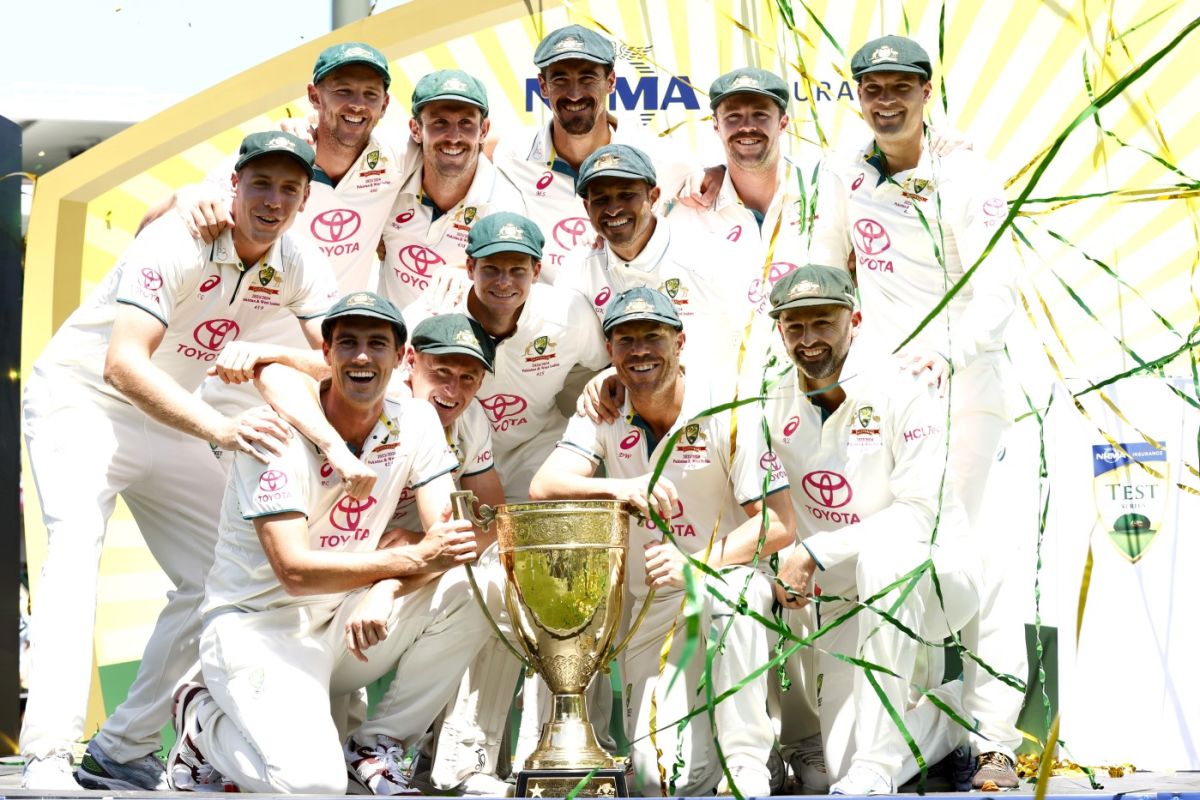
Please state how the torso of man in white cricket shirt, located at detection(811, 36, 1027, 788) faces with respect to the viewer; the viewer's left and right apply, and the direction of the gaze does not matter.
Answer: facing the viewer and to the left of the viewer

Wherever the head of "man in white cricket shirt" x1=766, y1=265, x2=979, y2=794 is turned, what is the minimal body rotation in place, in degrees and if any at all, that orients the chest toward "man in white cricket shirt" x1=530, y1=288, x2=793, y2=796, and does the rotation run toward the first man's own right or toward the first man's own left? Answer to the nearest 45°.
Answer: approximately 45° to the first man's own right

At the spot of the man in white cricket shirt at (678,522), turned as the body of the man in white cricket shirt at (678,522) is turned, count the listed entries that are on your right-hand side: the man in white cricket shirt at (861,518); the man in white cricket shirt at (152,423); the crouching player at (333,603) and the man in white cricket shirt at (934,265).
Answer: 2

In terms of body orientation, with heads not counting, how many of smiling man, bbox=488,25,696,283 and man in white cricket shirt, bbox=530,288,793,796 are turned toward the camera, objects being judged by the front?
2

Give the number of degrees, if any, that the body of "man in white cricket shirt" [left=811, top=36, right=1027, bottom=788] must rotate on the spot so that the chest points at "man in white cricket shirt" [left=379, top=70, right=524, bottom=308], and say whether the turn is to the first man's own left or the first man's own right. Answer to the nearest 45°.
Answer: approximately 45° to the first man's own right

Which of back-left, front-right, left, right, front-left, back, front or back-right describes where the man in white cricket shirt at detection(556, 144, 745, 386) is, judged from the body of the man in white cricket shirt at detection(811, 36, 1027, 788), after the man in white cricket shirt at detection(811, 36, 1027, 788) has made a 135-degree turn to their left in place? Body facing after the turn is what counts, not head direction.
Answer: back

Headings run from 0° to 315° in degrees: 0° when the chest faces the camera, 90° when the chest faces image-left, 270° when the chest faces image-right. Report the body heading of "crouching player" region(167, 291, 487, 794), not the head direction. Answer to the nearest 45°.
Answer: approximately 315°

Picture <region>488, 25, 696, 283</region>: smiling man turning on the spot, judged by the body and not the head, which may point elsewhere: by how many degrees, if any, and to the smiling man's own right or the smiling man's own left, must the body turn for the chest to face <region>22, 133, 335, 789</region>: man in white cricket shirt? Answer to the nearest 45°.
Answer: approximately 90° to the smiling man's own right

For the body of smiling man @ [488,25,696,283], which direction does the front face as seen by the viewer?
toward the camera
